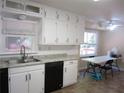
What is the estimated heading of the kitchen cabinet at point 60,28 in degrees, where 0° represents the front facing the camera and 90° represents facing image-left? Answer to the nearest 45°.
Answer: approximately 315°

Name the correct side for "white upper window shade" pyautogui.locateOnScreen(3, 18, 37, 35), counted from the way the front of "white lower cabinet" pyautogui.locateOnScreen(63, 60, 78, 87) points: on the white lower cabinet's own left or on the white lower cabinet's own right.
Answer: on the white lower cabinet's own right

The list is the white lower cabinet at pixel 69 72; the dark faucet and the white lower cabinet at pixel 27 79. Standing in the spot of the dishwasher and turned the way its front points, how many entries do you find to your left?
1

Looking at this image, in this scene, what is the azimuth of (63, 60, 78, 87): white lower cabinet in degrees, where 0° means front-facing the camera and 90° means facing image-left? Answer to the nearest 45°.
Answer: approximately 315°

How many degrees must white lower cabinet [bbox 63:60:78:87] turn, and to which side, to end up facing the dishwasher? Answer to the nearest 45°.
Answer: approximately 90° to its right
